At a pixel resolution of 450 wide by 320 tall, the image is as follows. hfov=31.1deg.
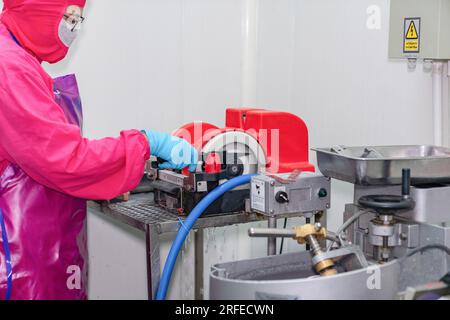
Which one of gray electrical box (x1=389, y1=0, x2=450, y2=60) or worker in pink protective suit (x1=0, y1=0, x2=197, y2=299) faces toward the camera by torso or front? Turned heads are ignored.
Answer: the gray electrical box

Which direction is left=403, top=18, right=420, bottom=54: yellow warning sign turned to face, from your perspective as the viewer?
facing the viewer

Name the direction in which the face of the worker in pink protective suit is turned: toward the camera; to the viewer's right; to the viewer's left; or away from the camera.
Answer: to the viewer's right

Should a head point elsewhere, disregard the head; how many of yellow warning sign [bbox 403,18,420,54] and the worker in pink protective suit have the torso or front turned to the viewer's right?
1

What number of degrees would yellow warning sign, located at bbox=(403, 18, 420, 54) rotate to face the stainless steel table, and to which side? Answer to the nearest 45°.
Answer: approximately 90° to its right

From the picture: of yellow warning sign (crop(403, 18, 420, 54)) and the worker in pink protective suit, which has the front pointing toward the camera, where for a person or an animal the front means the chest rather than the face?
the yellow warning sign

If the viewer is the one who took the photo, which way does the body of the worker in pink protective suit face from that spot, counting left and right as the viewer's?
facing to the right of the viewer

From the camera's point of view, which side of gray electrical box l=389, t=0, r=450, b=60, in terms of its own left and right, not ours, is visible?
front

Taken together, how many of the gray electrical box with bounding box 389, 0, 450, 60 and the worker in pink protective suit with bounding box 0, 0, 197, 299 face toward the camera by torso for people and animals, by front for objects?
1

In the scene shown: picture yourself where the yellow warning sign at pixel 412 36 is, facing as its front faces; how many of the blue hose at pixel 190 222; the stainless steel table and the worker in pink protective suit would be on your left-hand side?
0

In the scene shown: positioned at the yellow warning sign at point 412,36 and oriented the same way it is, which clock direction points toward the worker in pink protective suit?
The worker in pink protective suit is roughly at 2 o'clock from the yellow warning sign.

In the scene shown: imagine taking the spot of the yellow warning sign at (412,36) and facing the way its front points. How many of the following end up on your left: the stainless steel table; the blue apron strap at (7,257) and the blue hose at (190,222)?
0

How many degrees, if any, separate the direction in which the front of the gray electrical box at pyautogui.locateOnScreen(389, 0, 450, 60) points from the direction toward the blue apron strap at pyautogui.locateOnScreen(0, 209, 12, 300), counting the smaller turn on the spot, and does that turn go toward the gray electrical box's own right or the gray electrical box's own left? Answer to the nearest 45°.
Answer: approximately 45° to the gray electrical box's own right
